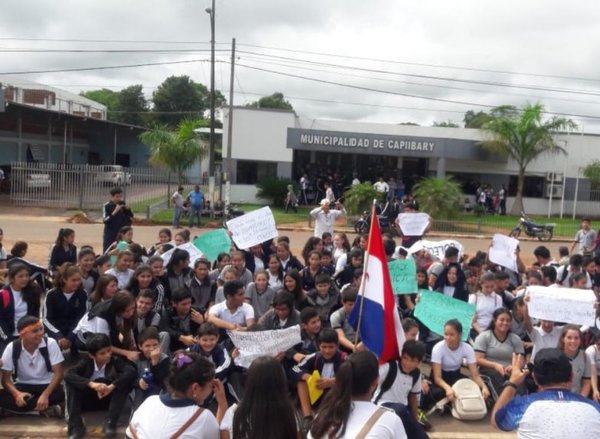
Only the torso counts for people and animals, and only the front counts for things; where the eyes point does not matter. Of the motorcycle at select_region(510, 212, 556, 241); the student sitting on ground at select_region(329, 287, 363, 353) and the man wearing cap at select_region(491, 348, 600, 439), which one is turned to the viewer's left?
the motorcycle

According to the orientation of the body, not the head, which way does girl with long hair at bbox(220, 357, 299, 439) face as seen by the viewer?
away from the camera

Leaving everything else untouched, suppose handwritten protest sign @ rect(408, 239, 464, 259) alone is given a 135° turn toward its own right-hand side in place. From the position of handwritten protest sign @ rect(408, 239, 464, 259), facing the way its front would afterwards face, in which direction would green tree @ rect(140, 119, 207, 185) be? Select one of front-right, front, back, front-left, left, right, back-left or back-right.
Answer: front

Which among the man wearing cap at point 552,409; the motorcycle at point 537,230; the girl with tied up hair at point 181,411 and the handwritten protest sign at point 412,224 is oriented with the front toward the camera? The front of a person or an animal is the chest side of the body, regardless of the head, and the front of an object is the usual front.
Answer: the handwritten protest sign

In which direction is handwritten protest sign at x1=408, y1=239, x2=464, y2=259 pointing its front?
toward the camera

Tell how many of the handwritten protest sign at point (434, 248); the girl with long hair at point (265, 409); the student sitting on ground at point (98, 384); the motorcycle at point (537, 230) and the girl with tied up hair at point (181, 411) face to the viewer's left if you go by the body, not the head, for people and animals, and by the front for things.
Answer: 1

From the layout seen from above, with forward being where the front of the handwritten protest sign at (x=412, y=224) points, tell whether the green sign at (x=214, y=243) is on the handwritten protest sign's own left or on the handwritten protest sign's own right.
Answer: on the handwritten protest sign's own right

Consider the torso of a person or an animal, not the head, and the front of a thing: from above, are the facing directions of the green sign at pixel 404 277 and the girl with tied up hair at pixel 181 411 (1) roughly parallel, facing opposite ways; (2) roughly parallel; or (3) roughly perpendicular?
roughly parallel, facing opposite ways

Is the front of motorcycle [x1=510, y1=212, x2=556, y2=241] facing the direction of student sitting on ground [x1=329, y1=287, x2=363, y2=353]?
no

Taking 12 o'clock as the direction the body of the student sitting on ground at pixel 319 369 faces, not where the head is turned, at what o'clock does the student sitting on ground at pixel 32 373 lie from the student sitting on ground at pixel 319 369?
the student sitting on ground at pixel 32 373 is roughly at 3 o'clock from the student sitting on ground at pixel 319 369.

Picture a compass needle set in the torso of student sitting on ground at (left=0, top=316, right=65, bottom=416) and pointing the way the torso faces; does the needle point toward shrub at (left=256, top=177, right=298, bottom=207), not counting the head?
no

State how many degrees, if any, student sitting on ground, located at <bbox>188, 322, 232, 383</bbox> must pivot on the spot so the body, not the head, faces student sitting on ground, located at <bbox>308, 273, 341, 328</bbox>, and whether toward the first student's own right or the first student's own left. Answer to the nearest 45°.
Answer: approximately 135° to the first student's own left

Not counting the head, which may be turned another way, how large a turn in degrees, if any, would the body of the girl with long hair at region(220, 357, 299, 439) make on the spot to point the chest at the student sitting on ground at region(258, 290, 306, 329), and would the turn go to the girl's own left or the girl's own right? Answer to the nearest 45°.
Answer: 0° — they already face them

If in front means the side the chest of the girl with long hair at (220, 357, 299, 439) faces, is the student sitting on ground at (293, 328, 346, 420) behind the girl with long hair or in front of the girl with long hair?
in front

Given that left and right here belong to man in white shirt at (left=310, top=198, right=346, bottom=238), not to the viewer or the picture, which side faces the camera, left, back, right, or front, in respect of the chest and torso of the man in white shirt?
front

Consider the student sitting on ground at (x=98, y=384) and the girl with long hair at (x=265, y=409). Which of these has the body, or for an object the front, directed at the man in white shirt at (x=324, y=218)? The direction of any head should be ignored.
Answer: the girl with long hair

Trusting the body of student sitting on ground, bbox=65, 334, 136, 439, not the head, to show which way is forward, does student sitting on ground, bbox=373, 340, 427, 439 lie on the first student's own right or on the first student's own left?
on the first student's own left

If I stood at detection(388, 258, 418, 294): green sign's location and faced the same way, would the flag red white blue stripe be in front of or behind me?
in front
